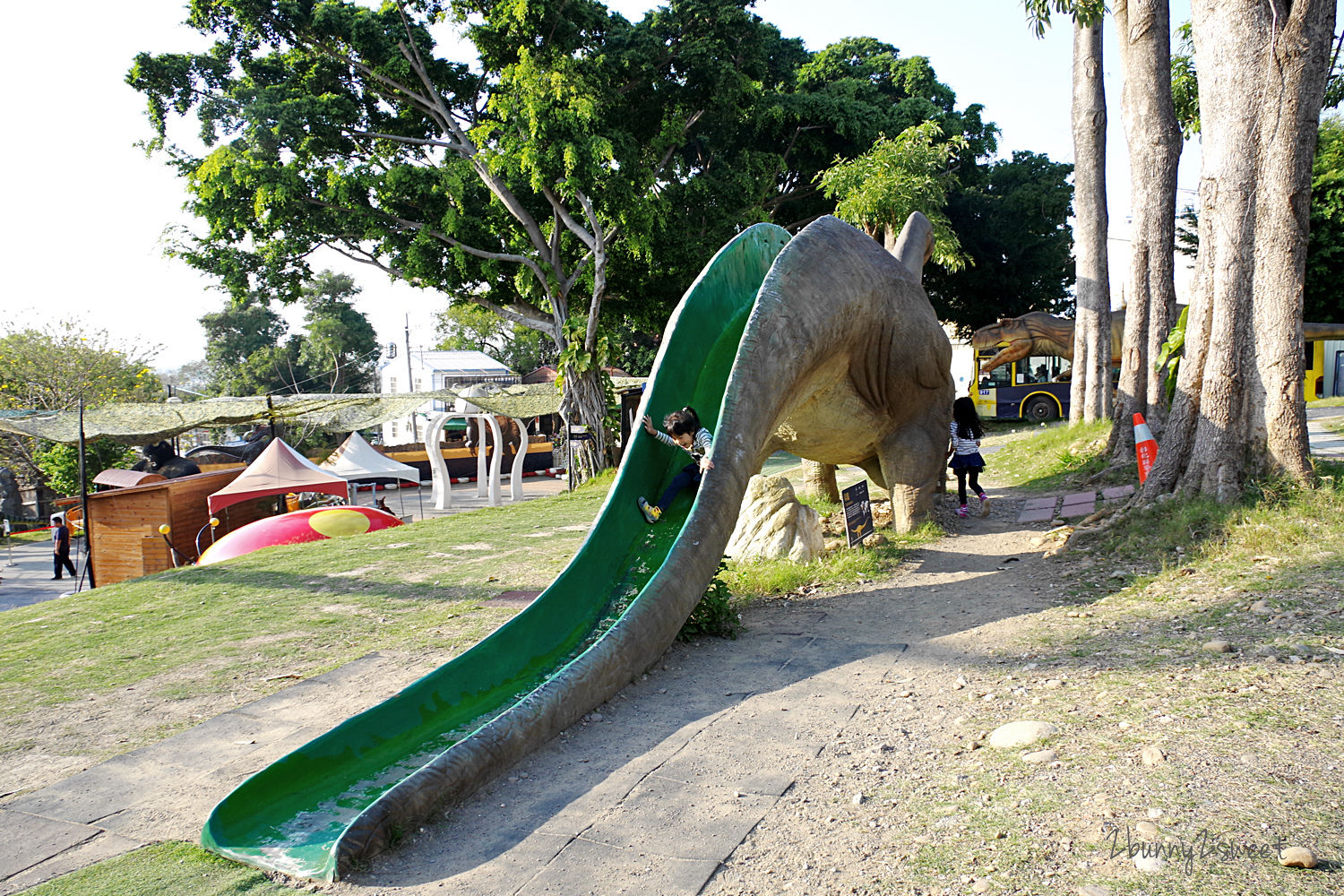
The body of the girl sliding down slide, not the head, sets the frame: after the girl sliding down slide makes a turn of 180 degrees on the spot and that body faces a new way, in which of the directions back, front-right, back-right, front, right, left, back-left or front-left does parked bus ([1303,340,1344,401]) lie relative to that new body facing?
front

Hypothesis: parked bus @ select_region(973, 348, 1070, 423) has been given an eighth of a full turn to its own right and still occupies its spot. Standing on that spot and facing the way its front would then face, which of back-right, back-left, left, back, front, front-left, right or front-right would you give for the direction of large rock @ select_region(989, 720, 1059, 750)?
back-left

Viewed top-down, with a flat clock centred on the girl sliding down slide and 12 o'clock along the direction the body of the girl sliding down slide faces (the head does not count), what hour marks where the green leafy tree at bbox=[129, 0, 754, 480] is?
The green leafy tree is roughly at 4 o'clock from the girl sliding down slide.

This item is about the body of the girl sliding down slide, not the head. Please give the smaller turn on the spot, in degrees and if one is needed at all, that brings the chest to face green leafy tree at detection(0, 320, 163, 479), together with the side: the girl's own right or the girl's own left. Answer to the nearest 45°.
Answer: approximately 90° to the girl's own right

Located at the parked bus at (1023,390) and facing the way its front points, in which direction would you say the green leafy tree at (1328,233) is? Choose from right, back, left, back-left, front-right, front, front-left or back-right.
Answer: back

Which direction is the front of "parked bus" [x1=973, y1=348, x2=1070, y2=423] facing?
to the viewer's left

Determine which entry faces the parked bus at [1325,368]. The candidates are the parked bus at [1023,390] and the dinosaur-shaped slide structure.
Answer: the dinosaur-shaped slide structure

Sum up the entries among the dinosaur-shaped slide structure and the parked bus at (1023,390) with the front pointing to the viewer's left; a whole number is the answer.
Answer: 1

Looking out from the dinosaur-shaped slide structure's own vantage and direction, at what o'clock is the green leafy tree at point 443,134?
The green leafy tree is roughly at 10 o'clock from the dinosaur-shaped slide structure.

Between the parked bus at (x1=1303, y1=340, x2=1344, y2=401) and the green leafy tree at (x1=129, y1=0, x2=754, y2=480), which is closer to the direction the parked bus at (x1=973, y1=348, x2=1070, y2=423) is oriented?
the green leafy tree

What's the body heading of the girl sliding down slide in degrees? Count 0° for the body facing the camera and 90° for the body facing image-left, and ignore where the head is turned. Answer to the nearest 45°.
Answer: approximately 45°

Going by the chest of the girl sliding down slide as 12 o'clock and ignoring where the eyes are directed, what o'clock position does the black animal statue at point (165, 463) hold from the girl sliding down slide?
The black animal statue is roughly at 3 o'clock from the girl sliding down slide.
